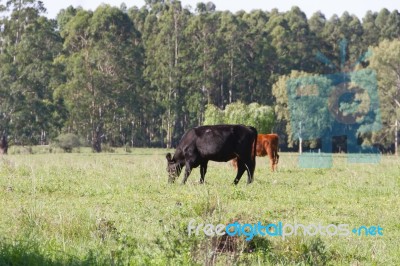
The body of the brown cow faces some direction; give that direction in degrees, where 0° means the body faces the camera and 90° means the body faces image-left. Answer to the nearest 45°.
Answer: approximately 90°

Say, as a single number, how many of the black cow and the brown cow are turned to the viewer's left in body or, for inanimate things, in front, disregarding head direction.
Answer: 2

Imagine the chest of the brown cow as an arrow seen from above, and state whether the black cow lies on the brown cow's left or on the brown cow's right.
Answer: on the brown cow's left

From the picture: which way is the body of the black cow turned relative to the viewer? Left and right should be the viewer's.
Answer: facing to the left of the viewer

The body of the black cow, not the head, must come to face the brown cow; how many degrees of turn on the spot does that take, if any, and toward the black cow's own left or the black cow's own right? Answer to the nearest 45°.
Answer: approximately 90° to the black cow's own right
